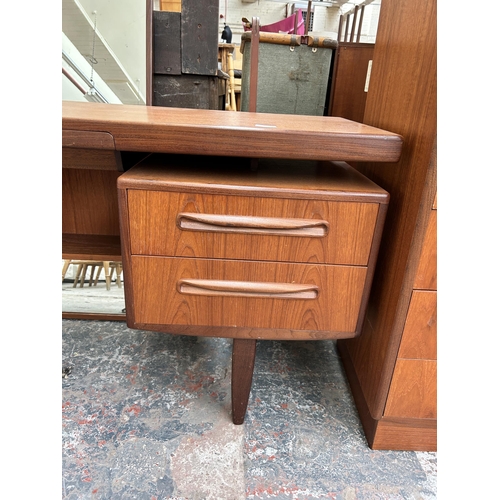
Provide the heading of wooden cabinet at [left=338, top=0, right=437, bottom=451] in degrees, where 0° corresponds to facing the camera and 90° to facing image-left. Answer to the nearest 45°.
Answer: approximately 0°

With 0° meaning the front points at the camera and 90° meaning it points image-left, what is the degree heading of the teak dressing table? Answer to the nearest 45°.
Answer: approximately 0°
